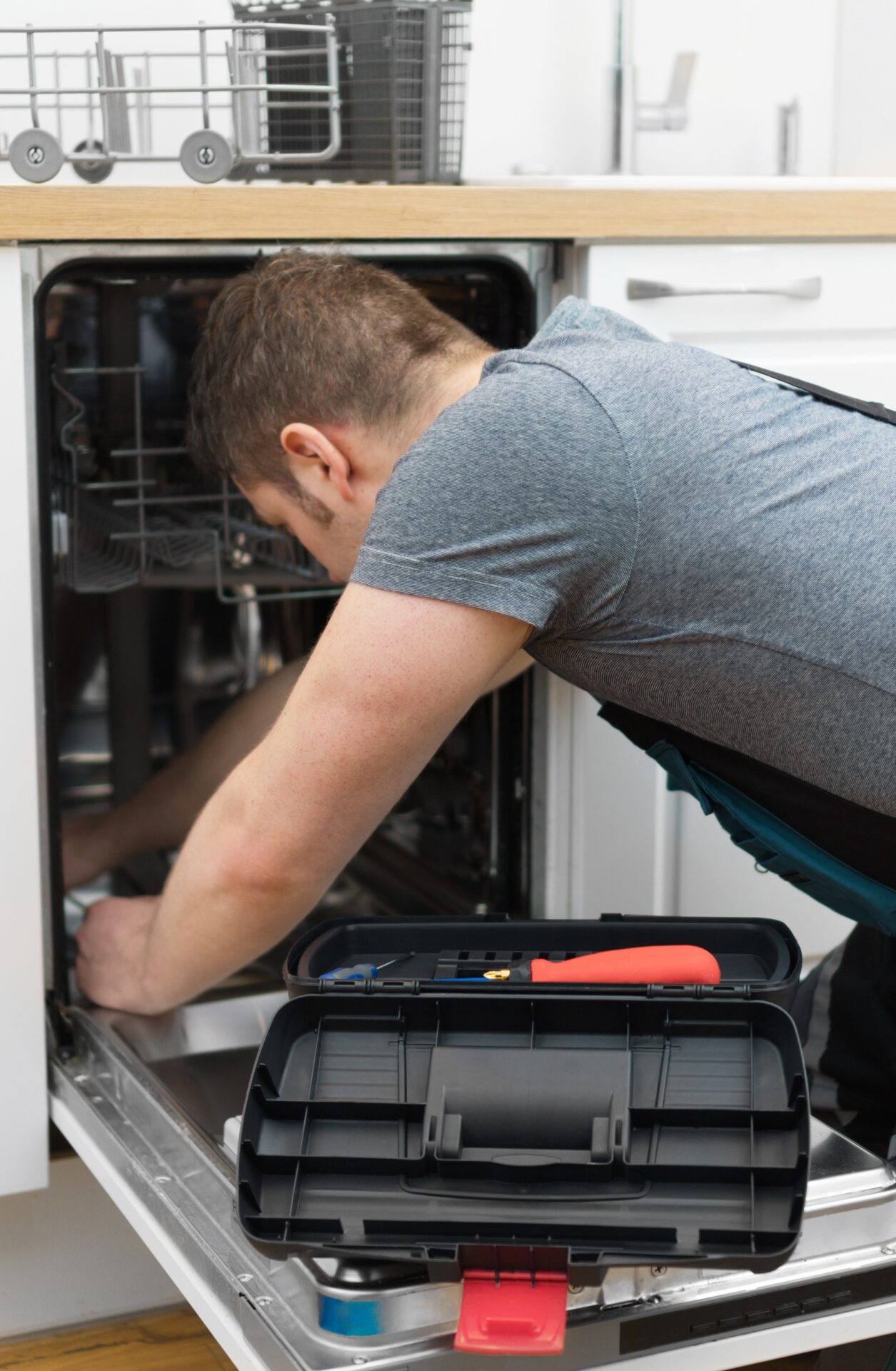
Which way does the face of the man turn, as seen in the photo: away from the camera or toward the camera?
away from the camera

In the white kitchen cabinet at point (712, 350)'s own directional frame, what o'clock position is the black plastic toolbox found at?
The black plastic toolbox is roughly at 12 o'clock from the white kitchen cabinet.

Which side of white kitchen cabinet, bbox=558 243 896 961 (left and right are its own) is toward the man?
front

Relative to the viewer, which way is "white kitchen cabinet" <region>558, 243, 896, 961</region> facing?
toward the camera

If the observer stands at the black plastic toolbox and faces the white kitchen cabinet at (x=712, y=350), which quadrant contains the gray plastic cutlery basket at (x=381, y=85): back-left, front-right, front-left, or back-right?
front-left
